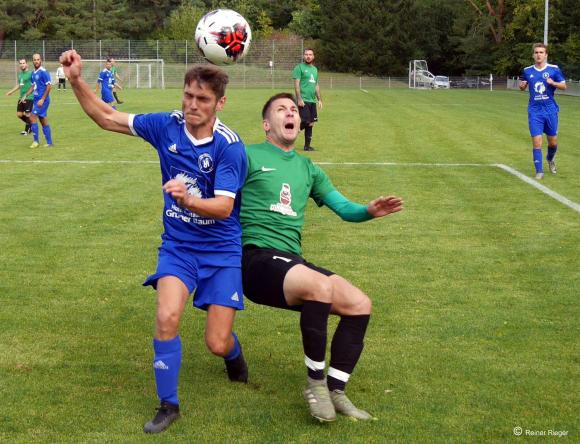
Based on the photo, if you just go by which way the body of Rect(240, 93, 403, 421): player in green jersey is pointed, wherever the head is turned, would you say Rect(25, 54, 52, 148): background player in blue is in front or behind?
behind

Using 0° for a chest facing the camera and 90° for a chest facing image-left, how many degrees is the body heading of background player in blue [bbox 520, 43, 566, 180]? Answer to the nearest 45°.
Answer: approximately 0°

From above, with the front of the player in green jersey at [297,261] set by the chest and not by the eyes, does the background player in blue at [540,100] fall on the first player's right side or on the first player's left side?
on the first player's left side

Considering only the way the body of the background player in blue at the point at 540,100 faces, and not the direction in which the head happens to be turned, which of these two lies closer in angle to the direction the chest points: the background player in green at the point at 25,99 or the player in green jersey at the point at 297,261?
the player in green jersey

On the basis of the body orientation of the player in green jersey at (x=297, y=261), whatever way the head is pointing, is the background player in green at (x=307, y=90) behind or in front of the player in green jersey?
behind

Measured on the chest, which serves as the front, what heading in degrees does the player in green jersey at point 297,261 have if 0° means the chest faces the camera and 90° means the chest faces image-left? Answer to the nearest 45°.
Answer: approximately 315°
